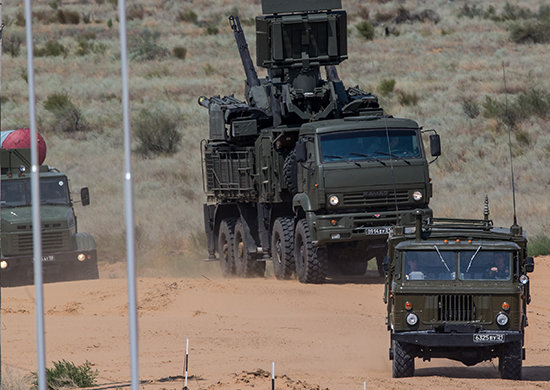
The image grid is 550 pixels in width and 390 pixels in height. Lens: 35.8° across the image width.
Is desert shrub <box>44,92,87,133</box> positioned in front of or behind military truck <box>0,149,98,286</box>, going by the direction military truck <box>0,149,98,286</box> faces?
behind

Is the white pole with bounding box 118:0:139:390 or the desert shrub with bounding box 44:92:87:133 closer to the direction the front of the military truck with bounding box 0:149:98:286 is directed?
the white pole

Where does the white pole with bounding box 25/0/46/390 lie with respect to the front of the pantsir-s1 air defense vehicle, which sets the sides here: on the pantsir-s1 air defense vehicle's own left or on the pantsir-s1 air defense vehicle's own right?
on the pantsir-s1 air defense vehicle's own right

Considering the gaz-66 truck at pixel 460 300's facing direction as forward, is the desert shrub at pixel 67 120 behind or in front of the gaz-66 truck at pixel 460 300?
behind

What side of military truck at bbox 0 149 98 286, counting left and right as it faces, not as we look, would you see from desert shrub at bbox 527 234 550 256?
left

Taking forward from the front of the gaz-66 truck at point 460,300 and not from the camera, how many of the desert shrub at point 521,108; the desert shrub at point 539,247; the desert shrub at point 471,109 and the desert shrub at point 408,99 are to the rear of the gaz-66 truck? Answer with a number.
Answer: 4

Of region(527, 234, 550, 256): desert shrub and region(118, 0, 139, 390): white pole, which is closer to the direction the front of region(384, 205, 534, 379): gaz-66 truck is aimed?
the white pole

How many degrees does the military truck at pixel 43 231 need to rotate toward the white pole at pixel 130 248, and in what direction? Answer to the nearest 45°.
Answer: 0° — it already faces it

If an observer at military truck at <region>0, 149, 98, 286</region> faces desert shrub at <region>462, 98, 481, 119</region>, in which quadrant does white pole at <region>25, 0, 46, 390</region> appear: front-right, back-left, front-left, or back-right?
back-right

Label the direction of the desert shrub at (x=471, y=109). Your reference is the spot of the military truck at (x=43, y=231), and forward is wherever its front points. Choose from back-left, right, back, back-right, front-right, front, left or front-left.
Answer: back-left

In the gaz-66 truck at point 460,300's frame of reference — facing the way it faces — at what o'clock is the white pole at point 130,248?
The white pole is roughly at 1 o'clock from the gaz-66 truck.

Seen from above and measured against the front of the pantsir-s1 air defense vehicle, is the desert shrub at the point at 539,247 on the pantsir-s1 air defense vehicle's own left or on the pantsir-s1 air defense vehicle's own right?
on the pantsir-s1 air defense vehicle's own left

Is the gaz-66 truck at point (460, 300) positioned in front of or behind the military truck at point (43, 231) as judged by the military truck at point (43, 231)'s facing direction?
in front

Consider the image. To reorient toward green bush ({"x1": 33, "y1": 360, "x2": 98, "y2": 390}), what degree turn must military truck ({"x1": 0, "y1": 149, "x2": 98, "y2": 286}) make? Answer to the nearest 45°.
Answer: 0° — it already faces it

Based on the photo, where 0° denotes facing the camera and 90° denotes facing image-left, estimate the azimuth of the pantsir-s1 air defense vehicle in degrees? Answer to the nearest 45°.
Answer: approximately 315°
